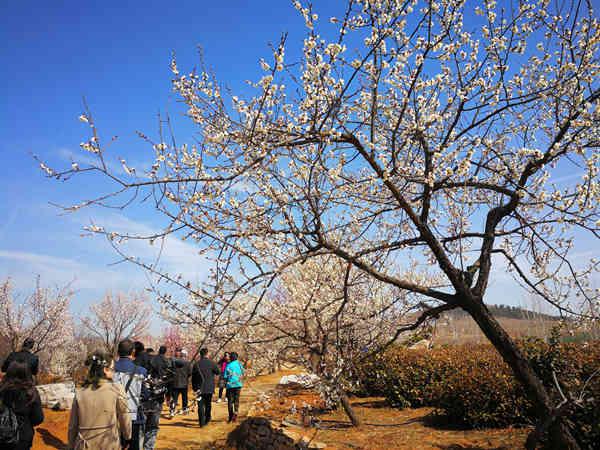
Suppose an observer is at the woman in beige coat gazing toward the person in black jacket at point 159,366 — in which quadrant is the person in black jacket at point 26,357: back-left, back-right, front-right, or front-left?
front-left

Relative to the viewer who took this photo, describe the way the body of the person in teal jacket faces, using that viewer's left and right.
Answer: facing away from the viewer

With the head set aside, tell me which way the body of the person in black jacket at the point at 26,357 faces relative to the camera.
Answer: away from the camera

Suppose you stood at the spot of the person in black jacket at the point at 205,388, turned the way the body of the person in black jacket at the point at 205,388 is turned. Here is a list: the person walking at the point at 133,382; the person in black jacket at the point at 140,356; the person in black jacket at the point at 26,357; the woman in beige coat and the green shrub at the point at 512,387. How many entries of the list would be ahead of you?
0

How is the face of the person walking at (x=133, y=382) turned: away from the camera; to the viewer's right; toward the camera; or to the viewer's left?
away from the camera

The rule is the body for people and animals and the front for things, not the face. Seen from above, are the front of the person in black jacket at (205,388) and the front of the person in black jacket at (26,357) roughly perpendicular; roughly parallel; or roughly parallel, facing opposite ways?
roughly parallel

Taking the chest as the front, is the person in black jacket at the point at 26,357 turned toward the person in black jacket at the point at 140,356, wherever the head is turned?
no

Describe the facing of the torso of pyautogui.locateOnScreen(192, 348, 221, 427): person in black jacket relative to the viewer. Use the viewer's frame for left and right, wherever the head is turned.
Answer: facing away from the viewer

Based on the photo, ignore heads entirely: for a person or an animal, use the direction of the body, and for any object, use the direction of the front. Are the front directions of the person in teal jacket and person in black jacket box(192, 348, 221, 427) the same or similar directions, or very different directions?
same or similar directions

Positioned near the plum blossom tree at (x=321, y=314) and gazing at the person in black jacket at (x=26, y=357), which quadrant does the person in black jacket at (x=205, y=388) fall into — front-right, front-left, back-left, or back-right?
front-right

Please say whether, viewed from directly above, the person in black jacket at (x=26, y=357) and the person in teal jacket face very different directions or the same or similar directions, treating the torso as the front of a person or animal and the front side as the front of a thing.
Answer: same or similar directions

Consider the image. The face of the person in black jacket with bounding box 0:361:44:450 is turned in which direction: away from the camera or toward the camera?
away from the camera

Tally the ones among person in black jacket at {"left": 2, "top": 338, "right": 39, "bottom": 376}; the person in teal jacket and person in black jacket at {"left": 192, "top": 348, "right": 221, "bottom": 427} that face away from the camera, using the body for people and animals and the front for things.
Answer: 3
